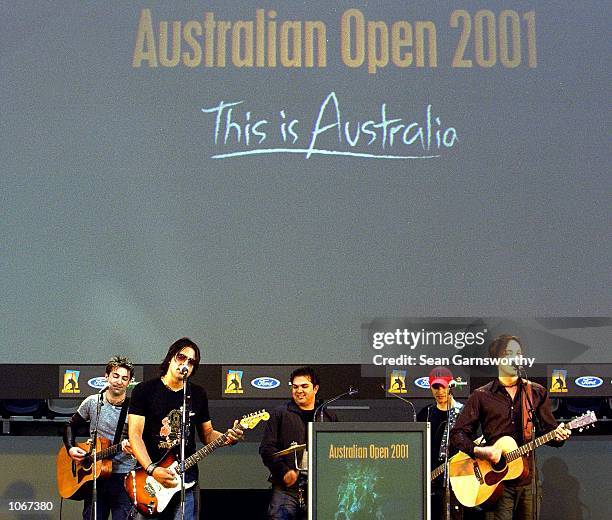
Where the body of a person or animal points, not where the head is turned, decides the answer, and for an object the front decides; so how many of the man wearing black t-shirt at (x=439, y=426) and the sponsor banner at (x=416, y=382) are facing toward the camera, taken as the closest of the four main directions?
2

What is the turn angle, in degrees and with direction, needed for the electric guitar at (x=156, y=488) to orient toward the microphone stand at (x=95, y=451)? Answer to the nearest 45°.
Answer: approximately 135° to its right

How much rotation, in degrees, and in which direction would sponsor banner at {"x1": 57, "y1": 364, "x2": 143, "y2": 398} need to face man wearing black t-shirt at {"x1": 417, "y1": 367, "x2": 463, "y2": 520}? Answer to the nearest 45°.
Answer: approximately 90° to its left

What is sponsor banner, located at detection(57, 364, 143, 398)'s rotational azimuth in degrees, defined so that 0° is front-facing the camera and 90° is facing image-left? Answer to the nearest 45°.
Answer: approximately 0°

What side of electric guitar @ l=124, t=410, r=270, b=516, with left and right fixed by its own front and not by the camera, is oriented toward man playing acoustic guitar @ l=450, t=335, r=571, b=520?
left

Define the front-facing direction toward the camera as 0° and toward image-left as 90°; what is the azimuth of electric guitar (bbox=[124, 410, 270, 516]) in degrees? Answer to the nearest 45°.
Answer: approximately 0°
